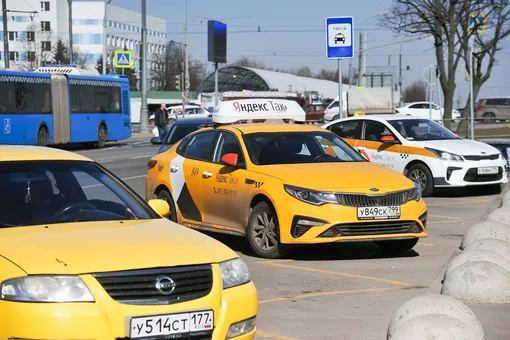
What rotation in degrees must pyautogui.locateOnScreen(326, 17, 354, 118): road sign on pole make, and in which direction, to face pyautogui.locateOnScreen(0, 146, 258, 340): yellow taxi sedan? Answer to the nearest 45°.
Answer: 0° — it already faces it

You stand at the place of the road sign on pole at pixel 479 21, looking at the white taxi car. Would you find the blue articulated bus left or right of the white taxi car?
right

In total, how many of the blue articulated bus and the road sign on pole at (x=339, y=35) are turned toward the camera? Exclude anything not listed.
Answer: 1

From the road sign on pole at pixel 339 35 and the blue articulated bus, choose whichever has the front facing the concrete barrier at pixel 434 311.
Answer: the road sign on pole

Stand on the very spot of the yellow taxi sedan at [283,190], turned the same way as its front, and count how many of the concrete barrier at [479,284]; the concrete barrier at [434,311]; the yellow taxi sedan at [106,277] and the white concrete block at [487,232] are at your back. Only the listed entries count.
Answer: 0

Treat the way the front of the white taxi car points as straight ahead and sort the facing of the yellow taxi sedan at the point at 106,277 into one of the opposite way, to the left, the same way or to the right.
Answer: the same way

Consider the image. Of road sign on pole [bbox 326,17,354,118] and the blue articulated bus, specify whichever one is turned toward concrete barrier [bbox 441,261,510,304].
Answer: the road sign on pole

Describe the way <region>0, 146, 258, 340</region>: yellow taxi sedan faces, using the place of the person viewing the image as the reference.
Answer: facing the viewer and to the right of the viewer

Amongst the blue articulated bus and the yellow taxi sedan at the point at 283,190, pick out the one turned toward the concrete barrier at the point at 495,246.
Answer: the yellow taxi sedan

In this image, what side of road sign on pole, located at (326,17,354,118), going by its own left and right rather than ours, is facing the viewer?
front

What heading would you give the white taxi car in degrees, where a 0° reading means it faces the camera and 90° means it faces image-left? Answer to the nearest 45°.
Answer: approximately 315°

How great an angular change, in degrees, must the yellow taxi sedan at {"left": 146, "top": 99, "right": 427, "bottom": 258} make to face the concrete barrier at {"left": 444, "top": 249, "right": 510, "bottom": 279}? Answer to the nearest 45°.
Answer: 0° — it already faces it

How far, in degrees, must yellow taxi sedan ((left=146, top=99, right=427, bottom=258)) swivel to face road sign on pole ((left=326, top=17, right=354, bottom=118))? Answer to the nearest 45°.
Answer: approximately 135° to its left

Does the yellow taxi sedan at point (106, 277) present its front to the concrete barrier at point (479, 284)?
no

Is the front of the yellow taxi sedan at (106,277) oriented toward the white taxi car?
no

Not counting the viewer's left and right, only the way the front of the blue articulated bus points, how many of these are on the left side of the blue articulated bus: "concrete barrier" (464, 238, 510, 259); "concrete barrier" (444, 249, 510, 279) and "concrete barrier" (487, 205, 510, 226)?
3

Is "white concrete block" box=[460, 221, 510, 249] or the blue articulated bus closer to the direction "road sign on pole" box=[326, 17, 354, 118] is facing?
the white concrete block
